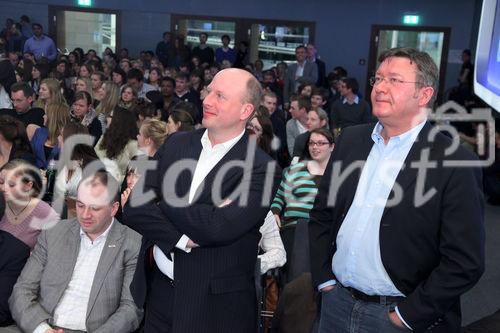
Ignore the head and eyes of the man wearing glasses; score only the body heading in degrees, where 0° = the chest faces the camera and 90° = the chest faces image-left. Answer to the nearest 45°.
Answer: approximately 45°

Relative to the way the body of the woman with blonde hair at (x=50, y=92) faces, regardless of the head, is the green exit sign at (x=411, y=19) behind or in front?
behind

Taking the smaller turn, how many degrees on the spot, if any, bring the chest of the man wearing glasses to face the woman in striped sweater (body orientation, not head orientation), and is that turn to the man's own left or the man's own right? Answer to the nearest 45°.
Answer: approximately 135° to the man's own right

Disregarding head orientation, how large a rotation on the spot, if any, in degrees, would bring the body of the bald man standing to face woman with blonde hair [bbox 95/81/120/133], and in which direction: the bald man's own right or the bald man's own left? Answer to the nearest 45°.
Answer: approximately 135° to the bald man's own right

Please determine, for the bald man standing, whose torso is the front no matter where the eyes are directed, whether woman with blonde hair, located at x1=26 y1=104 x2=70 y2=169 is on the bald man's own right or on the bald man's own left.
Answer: on the bald man's own right
